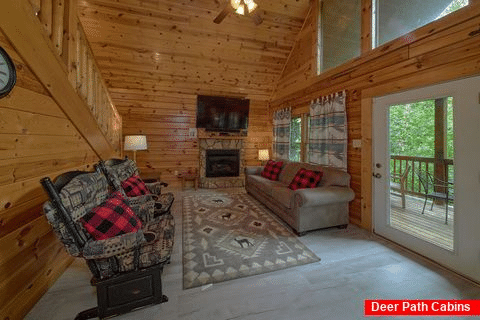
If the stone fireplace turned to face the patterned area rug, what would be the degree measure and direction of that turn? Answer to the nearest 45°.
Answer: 0° — it already faces it

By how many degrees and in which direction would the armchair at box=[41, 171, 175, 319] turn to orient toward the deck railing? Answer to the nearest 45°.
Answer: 0° — it already faces it

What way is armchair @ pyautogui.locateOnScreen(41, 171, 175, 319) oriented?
to the viewer's right

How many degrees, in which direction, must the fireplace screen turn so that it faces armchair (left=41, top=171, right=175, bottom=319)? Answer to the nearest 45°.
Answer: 0° — it already faces it

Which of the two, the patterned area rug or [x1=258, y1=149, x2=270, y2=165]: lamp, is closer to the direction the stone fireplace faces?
the patterned area rug
